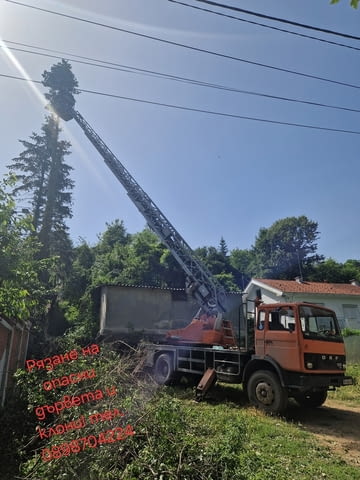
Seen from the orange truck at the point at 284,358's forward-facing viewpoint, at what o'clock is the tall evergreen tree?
The tall evergreen tree is roughly at 6 o'clock from the orange truck.

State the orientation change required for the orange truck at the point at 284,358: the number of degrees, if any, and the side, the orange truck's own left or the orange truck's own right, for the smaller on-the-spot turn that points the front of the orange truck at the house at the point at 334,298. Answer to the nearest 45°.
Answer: approximately 135° to the orange truck's own left

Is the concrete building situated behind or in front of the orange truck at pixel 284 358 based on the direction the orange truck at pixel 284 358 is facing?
behind

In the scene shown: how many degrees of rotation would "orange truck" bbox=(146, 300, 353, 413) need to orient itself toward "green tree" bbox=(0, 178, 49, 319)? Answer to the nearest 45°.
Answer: approximately 90° to its right
